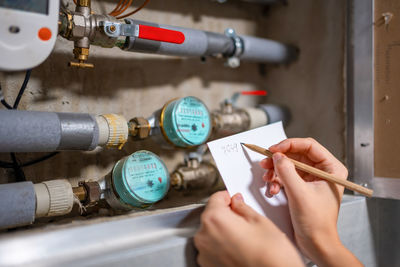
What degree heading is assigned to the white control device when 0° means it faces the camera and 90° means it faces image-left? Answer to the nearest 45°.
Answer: approximately 0°
